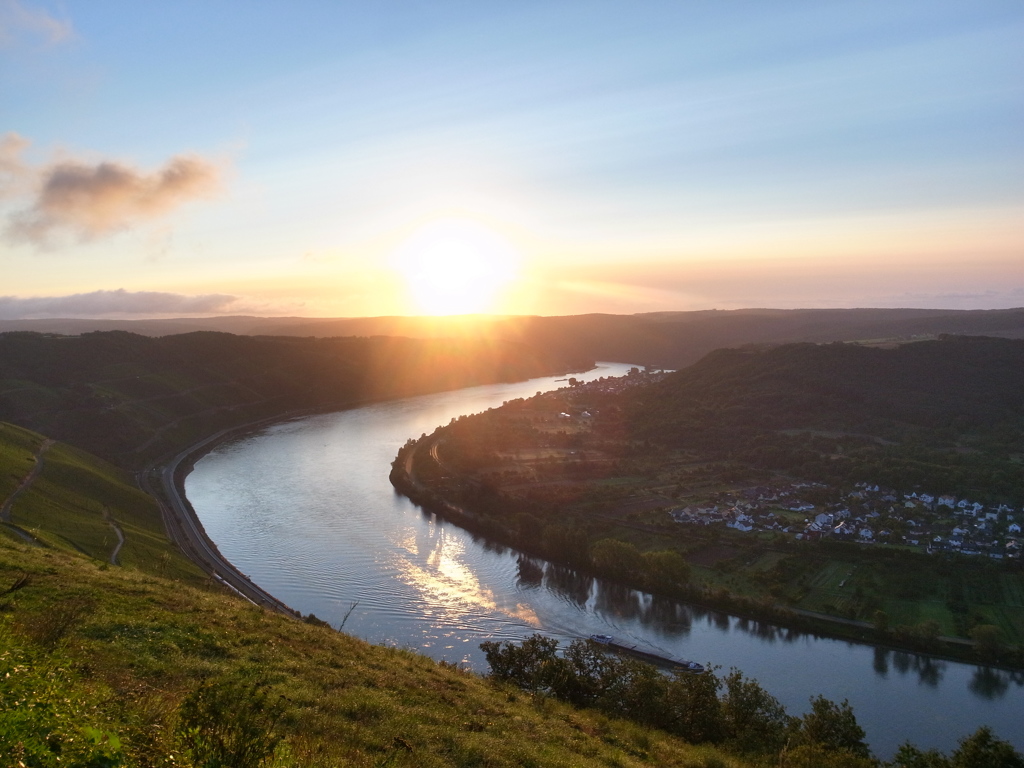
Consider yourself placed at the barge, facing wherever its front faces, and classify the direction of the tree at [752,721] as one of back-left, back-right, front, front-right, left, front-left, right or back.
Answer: front-right

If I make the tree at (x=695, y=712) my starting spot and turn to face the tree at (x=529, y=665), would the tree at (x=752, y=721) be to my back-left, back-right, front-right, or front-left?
back-right

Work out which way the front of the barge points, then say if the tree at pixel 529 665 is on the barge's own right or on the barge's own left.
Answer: on the barge's own right

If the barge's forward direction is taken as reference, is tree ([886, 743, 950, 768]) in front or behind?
in front

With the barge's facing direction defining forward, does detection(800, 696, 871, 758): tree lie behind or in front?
in front

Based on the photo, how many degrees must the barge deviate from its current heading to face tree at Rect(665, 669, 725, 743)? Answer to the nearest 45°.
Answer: approximately 45° to its right

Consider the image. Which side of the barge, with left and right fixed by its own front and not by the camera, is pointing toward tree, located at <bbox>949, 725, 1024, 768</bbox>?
front

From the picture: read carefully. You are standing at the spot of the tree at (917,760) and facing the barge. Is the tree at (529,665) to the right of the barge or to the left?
left

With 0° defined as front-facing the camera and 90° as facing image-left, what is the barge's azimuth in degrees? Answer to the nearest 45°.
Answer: approximately 315°
